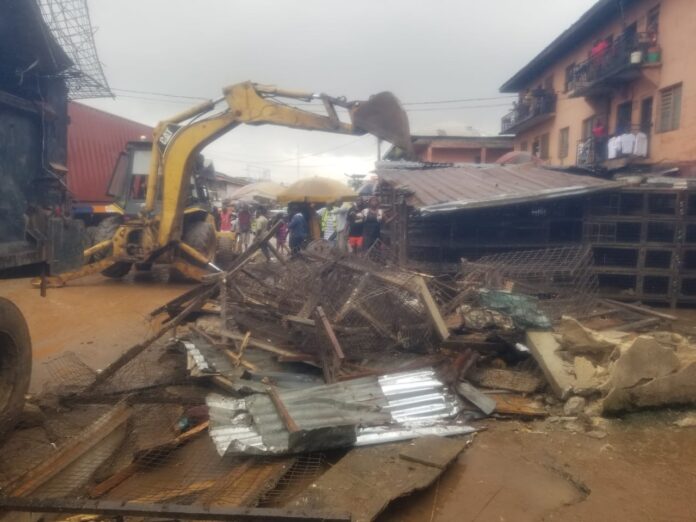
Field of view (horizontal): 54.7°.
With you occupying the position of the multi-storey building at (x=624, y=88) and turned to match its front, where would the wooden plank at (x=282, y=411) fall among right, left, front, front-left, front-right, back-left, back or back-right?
front-left

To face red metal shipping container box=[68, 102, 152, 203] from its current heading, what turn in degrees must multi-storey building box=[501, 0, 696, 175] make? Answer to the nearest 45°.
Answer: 0° — it already faces it

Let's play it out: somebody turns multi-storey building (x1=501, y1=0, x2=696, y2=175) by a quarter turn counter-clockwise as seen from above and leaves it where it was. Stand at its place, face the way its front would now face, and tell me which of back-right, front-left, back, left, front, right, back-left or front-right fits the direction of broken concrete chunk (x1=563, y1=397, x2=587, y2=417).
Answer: front-right

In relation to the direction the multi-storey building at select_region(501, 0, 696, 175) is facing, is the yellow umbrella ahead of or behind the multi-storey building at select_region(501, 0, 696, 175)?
ahead

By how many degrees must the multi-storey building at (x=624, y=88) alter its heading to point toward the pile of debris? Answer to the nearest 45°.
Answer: approximately 45° to its left

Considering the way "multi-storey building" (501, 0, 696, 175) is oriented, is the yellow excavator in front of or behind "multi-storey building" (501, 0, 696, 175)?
in front

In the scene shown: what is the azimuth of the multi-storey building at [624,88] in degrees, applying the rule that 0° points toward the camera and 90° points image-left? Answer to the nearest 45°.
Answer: approximately 45°

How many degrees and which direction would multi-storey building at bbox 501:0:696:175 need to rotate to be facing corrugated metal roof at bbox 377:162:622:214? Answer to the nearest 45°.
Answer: approximately 45° to its left
